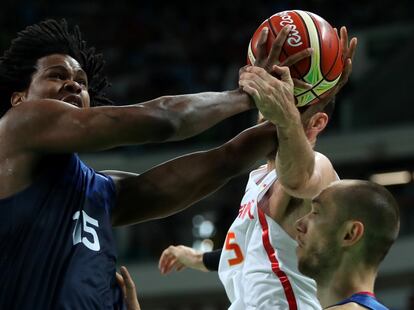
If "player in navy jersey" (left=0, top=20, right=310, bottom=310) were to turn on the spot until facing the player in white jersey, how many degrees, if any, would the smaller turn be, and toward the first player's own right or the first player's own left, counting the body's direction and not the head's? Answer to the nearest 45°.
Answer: approximately 90° to the first player's own left

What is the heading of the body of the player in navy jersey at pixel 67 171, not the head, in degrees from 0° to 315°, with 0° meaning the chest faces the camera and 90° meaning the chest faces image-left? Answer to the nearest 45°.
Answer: approximately 315°
